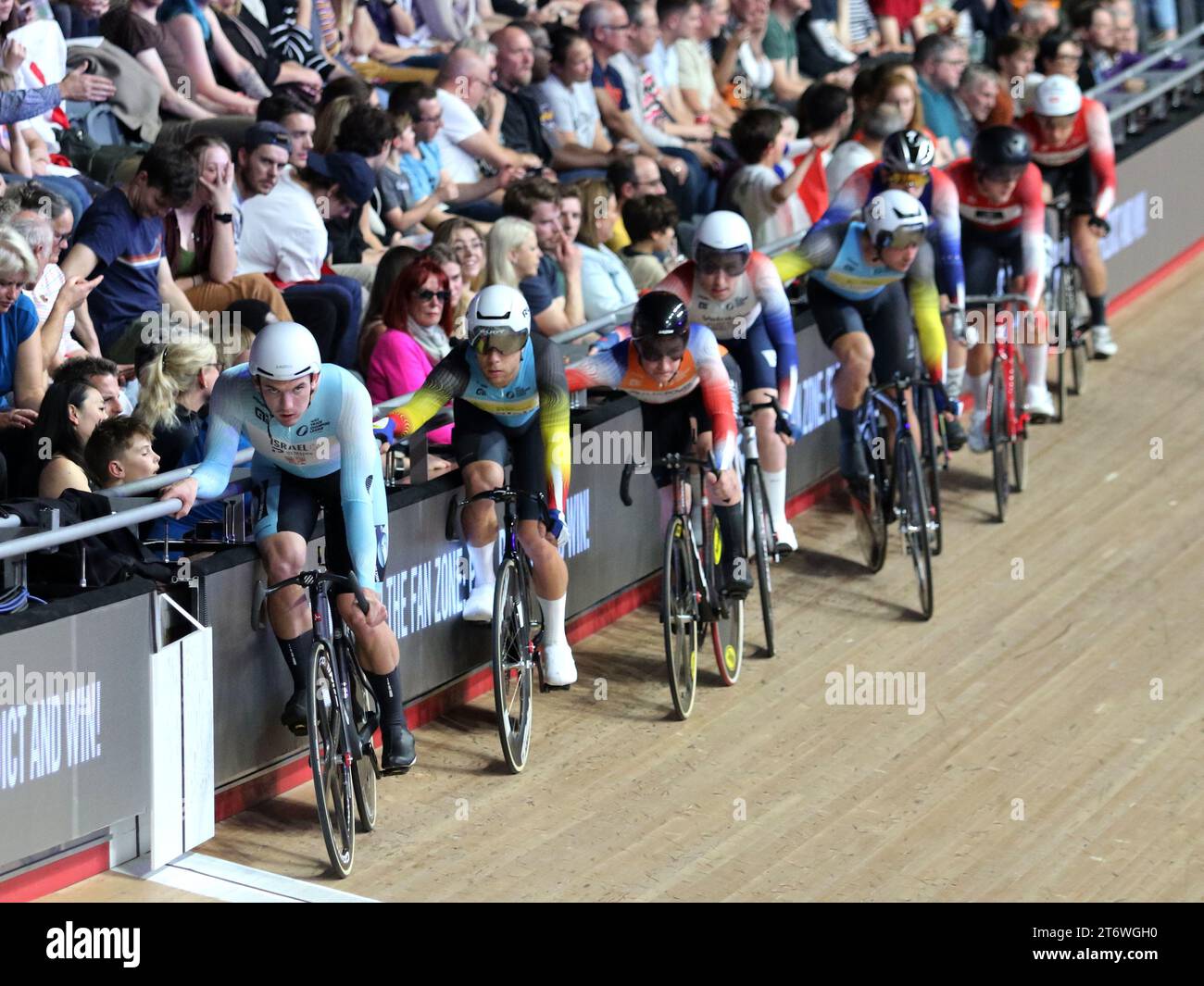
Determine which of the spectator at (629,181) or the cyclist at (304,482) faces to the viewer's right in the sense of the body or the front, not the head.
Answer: the spectator

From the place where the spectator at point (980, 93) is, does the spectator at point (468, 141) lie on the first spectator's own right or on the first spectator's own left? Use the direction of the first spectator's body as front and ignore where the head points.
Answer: on the first spectator's own right

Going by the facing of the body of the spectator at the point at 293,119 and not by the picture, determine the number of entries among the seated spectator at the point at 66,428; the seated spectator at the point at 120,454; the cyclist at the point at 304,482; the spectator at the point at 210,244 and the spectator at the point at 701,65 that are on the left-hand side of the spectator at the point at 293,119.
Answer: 1

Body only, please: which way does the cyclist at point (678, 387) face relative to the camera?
toward the camera

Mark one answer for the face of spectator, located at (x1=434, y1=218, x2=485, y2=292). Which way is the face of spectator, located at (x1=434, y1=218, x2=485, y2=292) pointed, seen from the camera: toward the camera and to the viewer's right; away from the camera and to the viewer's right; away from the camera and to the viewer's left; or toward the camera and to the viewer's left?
toward the camera and to the viewer's right

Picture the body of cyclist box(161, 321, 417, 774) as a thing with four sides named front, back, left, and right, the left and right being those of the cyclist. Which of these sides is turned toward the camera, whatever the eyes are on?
front

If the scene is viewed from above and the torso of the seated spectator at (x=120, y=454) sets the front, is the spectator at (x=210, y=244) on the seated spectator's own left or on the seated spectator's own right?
on the seated spectator's own left

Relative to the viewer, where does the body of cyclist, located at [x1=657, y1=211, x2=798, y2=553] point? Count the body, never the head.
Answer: toward the camera

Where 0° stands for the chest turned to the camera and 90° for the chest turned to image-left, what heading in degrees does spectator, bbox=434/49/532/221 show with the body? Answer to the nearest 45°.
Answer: approximately 270°

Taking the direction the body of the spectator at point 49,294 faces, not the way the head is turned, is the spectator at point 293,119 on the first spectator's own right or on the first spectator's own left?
on the first spectator's own left

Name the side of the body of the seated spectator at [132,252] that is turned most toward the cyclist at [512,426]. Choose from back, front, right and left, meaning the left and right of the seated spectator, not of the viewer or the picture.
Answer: front

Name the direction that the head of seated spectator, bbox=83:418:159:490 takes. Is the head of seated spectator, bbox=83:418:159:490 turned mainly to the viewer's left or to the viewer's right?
to the viewer's right

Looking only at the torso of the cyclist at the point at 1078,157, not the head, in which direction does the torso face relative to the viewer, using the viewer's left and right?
facing the viewer

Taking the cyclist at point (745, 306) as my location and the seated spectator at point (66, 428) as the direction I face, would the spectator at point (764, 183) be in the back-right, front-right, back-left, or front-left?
back-right

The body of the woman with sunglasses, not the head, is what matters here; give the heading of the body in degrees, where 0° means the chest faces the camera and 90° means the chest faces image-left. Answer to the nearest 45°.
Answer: approximately 315°

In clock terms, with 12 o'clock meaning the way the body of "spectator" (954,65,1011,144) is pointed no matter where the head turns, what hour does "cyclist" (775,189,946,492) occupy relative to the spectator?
The cyclist is roughly at 2 o'clock from the spectator.
